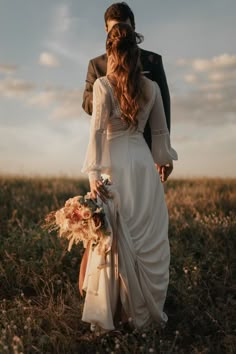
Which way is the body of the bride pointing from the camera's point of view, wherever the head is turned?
away from the camera

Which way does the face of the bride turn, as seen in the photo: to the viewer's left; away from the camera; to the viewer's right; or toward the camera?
away from the camera

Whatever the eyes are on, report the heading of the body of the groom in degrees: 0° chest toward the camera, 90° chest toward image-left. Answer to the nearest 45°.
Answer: approximately 0°
